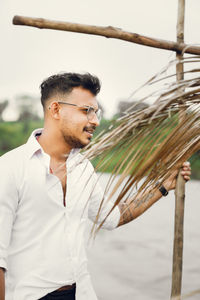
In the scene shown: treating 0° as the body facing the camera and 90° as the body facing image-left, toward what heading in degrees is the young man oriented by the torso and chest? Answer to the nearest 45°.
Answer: approximately 315°

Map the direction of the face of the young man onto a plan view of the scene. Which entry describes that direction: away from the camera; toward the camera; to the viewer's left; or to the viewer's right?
to the viewer's right
